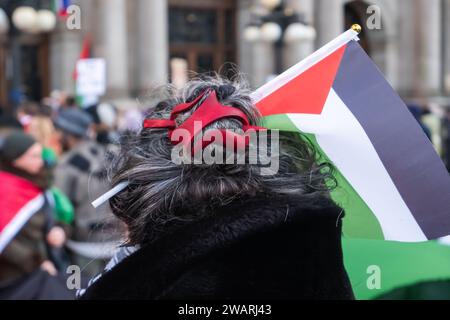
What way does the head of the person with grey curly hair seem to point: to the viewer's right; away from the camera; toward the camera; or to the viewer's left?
away from the camera

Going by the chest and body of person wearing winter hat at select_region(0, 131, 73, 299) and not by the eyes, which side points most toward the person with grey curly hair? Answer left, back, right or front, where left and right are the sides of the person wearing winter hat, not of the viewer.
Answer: right

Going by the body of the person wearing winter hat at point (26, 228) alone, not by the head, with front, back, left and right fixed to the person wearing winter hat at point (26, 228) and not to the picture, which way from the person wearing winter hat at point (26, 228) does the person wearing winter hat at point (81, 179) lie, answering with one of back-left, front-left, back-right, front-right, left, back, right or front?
left

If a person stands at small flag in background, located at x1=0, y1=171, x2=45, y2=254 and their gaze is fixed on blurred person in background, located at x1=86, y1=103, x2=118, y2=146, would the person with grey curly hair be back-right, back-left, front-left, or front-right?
back-right

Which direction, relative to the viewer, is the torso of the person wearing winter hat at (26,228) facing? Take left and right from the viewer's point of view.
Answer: facing to the right of the viewer

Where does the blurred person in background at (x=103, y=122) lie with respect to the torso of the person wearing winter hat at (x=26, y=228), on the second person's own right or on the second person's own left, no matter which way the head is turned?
on the second person's own left
